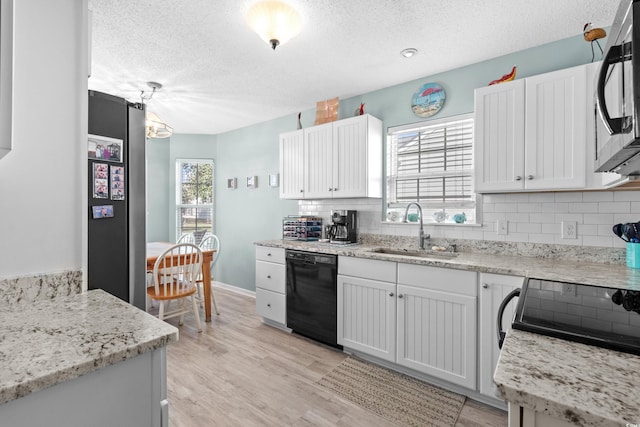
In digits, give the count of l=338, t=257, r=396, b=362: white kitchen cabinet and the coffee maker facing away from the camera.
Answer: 0

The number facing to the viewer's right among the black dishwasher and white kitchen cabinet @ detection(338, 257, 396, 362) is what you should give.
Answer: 0

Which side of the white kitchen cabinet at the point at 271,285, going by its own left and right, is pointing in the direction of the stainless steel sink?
left

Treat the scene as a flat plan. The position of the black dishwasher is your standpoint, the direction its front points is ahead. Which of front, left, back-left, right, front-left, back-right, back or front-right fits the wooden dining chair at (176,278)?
front-right

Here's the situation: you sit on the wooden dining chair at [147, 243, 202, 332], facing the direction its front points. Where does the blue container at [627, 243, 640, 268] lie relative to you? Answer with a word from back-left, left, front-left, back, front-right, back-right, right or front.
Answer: back
